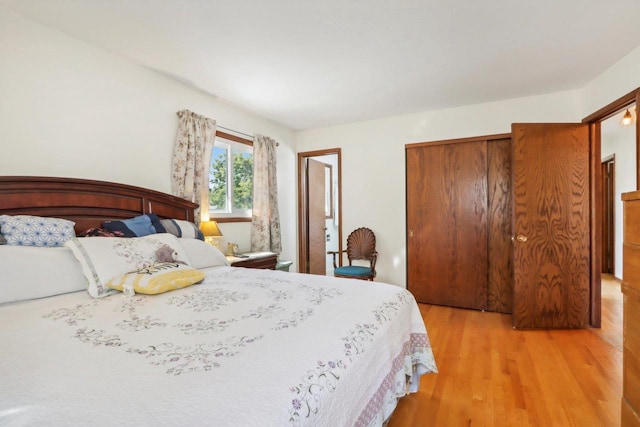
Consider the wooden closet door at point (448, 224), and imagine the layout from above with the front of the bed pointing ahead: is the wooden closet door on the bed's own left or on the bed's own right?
on the bed's own left

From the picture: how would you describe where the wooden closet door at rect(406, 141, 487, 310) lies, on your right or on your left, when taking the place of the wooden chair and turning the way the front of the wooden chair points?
on your left

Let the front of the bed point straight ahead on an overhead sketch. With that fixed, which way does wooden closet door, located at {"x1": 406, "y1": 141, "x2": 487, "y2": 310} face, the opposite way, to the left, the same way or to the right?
to the right

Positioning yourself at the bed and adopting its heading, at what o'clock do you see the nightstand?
The nightstand is roughly at 8 o'clock from the bed.

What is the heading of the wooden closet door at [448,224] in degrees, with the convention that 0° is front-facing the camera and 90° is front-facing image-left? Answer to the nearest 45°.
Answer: approximately 0°
